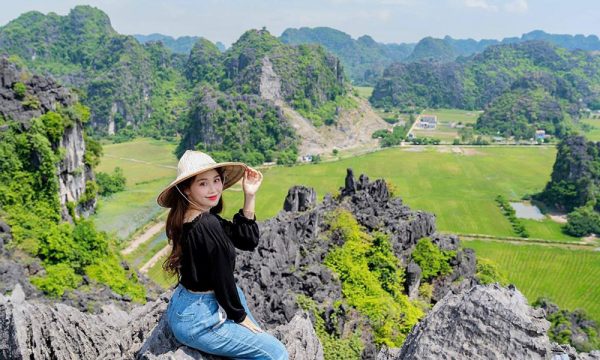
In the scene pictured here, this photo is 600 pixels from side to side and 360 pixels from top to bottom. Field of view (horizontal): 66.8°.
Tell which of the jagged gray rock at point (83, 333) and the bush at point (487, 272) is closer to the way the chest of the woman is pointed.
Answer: the bush

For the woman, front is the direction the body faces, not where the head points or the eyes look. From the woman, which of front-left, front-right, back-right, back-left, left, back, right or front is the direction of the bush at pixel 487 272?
front-left

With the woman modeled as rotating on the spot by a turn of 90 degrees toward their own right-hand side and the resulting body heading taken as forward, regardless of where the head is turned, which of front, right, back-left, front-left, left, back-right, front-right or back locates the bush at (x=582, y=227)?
back-left

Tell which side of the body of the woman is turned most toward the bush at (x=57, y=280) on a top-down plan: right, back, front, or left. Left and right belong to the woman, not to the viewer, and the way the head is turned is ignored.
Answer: left

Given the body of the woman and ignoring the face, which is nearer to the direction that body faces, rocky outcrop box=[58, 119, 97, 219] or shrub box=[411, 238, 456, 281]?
the shrub

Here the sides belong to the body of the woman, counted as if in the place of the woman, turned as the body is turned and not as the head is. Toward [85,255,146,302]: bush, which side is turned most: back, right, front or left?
left

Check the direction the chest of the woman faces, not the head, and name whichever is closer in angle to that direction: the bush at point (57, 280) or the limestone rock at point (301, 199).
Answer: the limestone rock

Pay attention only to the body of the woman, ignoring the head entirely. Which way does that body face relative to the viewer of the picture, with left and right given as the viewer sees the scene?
facing to the right of the viewer

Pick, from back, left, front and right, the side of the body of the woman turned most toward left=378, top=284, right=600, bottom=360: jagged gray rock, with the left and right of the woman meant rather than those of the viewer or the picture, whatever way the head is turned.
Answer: front
